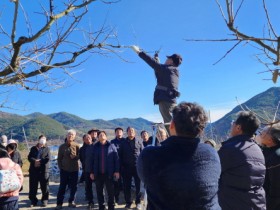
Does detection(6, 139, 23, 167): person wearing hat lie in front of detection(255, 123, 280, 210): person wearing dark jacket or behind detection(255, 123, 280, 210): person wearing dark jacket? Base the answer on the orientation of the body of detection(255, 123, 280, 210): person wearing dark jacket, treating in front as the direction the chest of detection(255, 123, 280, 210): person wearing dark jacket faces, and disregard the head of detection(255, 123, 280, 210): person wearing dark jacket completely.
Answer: in front

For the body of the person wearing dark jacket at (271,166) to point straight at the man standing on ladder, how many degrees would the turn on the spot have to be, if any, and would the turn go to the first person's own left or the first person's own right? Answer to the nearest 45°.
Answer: approximately 45° to the first person's own right
